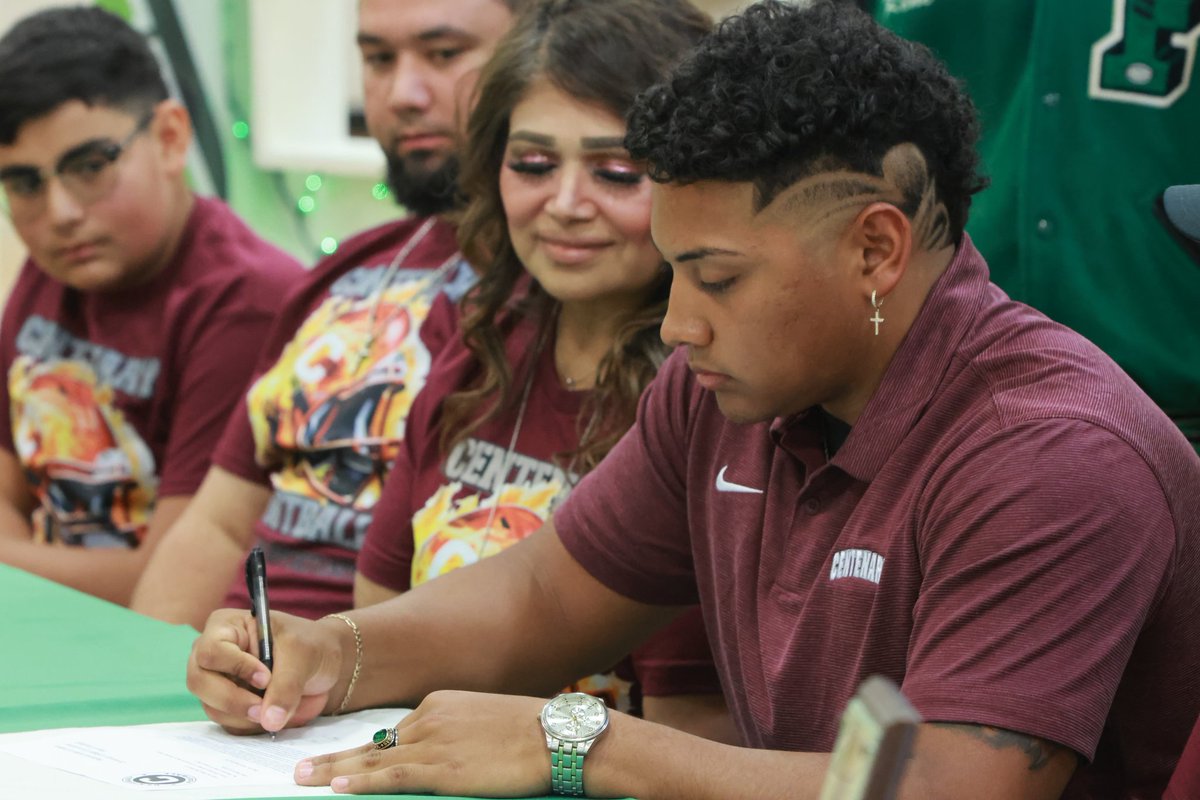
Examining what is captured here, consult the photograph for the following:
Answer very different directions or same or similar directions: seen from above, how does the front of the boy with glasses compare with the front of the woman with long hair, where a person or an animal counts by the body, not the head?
same or similar directions

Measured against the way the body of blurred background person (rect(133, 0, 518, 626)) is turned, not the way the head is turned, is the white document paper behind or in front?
in front

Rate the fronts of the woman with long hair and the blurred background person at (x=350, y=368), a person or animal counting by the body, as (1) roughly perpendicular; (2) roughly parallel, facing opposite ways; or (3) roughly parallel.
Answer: roughly parallel

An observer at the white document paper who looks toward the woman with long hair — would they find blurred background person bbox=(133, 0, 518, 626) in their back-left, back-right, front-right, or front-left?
front-left

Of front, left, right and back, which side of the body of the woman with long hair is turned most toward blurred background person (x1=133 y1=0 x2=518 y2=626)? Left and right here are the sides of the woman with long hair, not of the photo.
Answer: right

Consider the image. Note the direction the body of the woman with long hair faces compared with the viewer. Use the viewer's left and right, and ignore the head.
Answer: facing the viewer and to the left of the viewer

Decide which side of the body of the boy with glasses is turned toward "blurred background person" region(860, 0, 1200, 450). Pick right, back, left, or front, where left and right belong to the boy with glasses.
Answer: left

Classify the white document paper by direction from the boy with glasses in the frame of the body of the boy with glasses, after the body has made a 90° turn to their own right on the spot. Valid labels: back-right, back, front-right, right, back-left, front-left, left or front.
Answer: back-left

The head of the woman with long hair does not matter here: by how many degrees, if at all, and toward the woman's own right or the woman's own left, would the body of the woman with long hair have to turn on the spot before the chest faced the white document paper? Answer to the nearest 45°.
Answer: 0° — they already face it

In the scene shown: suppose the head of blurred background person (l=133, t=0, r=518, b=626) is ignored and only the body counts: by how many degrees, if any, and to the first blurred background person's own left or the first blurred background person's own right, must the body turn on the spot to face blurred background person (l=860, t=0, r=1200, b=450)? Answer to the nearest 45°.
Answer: approximately 90° to the first blurred background person's own left

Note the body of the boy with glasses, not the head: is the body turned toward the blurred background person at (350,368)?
no

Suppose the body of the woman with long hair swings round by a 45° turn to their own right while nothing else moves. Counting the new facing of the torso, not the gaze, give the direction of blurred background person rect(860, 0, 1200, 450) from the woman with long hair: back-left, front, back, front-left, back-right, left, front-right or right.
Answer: back

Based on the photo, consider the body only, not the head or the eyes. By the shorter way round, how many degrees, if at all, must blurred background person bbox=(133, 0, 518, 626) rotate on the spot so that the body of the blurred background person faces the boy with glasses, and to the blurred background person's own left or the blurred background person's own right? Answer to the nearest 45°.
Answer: approximately 90° to the blurred background person's own right

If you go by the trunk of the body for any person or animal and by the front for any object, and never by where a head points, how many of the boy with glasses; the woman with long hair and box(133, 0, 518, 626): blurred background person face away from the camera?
0

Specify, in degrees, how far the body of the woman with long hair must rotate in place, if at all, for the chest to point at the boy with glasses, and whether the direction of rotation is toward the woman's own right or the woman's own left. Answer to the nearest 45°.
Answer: approximately 90° to the woman's own right

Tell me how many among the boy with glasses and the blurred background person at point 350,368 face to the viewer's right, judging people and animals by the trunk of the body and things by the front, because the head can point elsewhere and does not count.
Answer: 0
